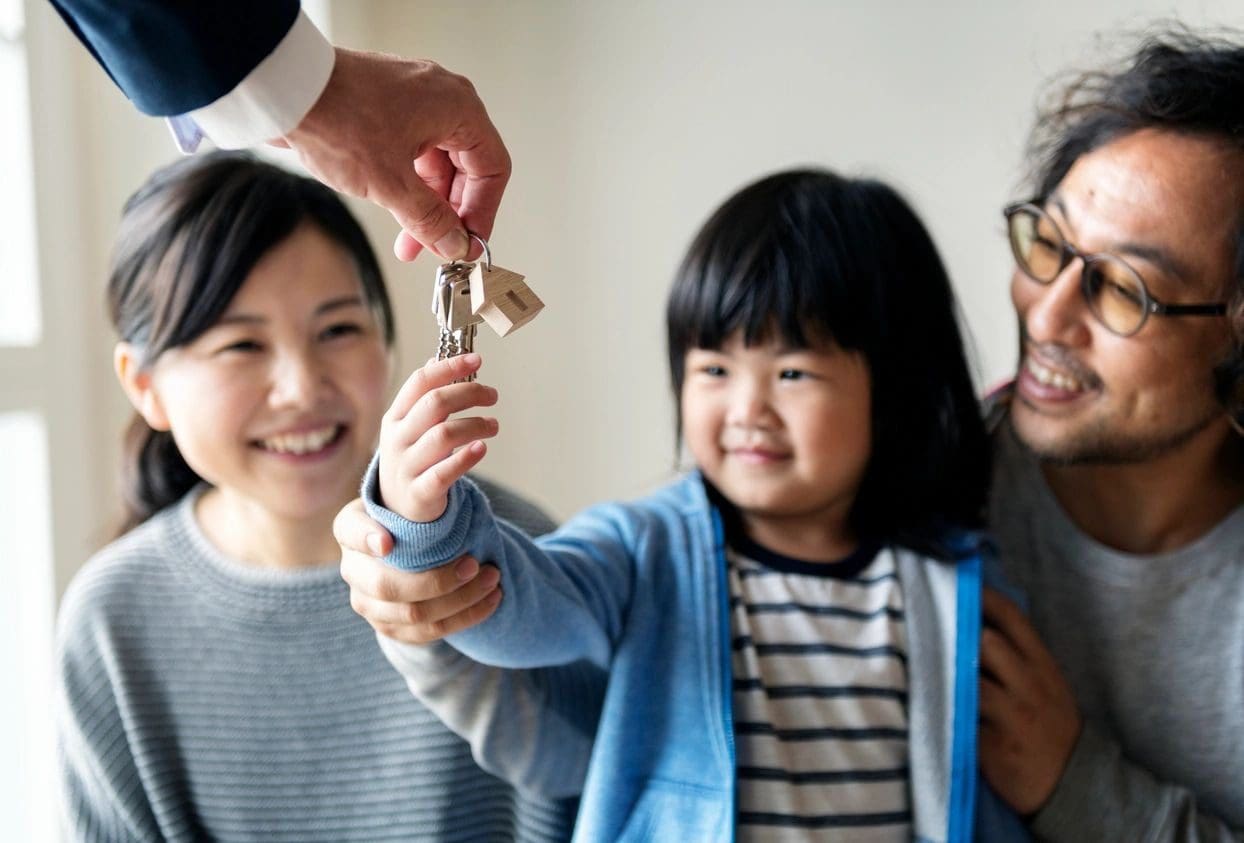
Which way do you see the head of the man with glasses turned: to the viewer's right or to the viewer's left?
to the viewer's left

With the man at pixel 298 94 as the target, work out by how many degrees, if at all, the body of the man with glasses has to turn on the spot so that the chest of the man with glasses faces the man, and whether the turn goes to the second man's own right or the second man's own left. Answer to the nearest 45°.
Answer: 0° — they already face them

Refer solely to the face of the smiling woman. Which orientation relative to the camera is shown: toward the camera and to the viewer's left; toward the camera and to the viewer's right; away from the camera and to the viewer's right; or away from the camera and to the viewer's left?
toward the camera and to the viewer's right

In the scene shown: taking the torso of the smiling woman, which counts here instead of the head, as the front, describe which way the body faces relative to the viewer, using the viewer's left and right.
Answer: facing the viewer and to the right of the viewer

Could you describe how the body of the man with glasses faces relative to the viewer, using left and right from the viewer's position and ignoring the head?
facing the viewer and to the left of the viewer

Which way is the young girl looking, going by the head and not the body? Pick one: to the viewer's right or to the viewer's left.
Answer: to the viewer's left

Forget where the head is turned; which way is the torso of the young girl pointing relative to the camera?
toward the camera
